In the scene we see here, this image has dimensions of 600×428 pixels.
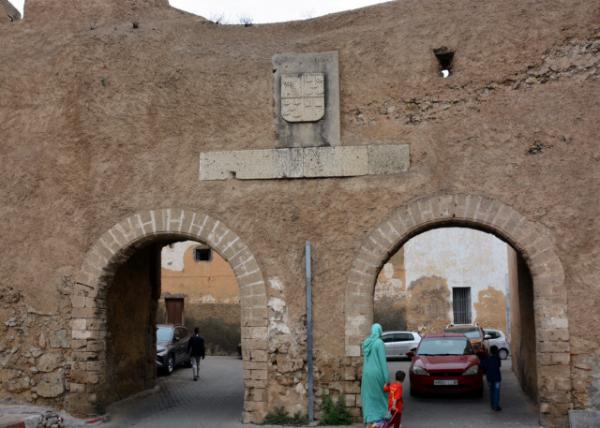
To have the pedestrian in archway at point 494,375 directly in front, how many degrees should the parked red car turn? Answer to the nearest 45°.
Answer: approximately 45° to its left

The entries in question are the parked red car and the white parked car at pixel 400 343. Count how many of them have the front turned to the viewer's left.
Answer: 1

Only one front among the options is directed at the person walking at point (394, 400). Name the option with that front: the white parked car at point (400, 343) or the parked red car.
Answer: the parked red car

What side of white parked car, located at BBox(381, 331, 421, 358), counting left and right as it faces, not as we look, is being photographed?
left

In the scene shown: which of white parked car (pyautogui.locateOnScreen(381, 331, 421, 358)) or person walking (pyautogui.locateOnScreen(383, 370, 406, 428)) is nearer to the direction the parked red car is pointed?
the person walking

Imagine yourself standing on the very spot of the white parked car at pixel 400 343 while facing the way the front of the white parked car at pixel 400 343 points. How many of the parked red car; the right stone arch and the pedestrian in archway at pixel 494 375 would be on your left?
3

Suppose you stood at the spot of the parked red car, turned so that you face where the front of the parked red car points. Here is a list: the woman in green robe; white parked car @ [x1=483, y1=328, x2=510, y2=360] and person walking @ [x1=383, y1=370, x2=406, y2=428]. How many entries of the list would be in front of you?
2

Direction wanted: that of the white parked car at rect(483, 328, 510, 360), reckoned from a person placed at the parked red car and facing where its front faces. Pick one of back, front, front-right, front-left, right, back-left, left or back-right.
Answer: back
